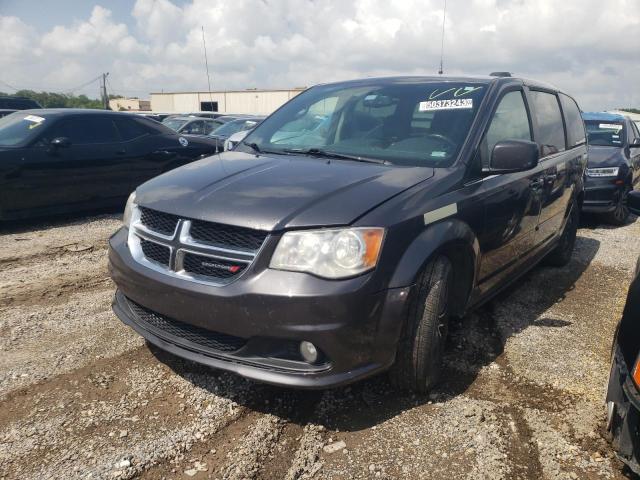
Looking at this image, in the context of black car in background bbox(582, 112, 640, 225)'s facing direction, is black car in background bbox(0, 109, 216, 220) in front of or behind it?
in front

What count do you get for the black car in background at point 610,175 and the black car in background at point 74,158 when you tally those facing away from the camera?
0

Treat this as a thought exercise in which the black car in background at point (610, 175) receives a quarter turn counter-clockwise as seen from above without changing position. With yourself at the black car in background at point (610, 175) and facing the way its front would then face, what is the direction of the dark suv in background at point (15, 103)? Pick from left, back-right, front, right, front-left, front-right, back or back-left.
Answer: back-right

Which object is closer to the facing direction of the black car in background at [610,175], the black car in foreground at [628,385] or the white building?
the black car in foreground

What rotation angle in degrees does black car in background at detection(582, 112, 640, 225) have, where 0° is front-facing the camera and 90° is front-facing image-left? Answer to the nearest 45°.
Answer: approximately 45°

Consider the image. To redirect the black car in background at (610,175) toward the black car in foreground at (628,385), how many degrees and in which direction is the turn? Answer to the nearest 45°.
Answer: approximately 45° to its left

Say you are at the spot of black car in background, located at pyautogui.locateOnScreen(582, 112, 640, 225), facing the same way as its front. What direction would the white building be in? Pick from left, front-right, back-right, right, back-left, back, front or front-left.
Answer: right
